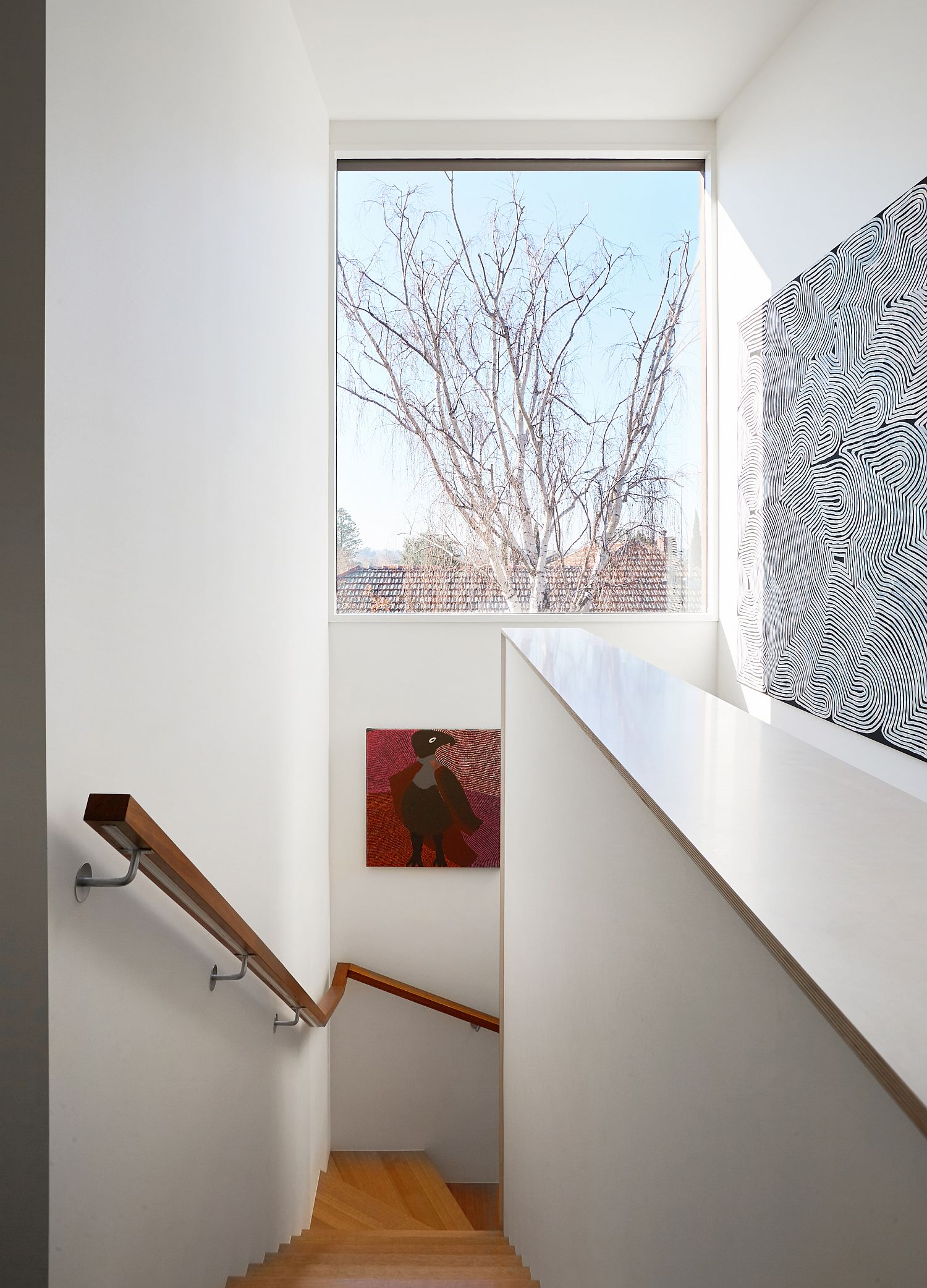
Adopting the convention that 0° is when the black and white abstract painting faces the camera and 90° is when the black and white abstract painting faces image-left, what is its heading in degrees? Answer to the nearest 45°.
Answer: approximately 90°

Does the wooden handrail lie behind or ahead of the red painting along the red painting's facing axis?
ahead

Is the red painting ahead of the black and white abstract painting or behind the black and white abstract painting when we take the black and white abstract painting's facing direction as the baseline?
ahead

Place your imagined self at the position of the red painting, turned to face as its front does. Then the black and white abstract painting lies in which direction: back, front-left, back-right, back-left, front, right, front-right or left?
front-left

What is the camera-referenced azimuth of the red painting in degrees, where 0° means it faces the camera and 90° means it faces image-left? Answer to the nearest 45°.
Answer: approximately 0°

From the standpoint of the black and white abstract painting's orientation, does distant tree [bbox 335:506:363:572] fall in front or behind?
in front

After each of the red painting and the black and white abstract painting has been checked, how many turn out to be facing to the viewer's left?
1
